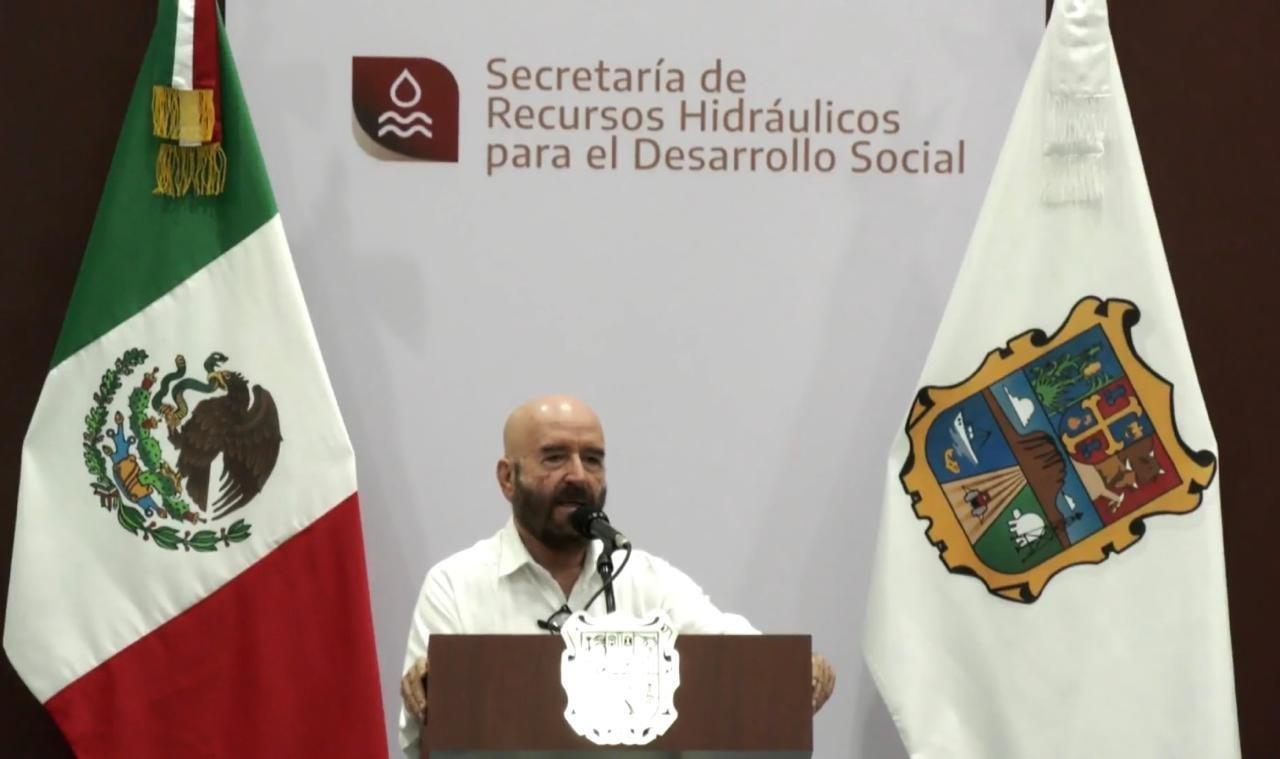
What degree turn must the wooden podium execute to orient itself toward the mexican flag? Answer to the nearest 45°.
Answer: approximately 135° to its right

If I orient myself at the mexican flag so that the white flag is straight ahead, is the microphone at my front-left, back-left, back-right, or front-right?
front-right

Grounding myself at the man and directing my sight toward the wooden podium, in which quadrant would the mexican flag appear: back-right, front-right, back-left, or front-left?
back-right

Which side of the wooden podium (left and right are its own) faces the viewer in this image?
front

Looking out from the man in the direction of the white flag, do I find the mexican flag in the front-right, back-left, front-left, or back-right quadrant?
back-left

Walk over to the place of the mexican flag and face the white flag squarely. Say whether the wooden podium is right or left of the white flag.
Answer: right

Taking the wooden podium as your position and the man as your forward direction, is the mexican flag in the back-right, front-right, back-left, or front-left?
front-left

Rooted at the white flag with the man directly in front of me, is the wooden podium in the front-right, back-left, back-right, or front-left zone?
front-left

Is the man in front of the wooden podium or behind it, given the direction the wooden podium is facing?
behind

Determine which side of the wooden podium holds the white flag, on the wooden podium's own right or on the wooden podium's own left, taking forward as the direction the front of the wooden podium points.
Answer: on the wooden podium's own left
